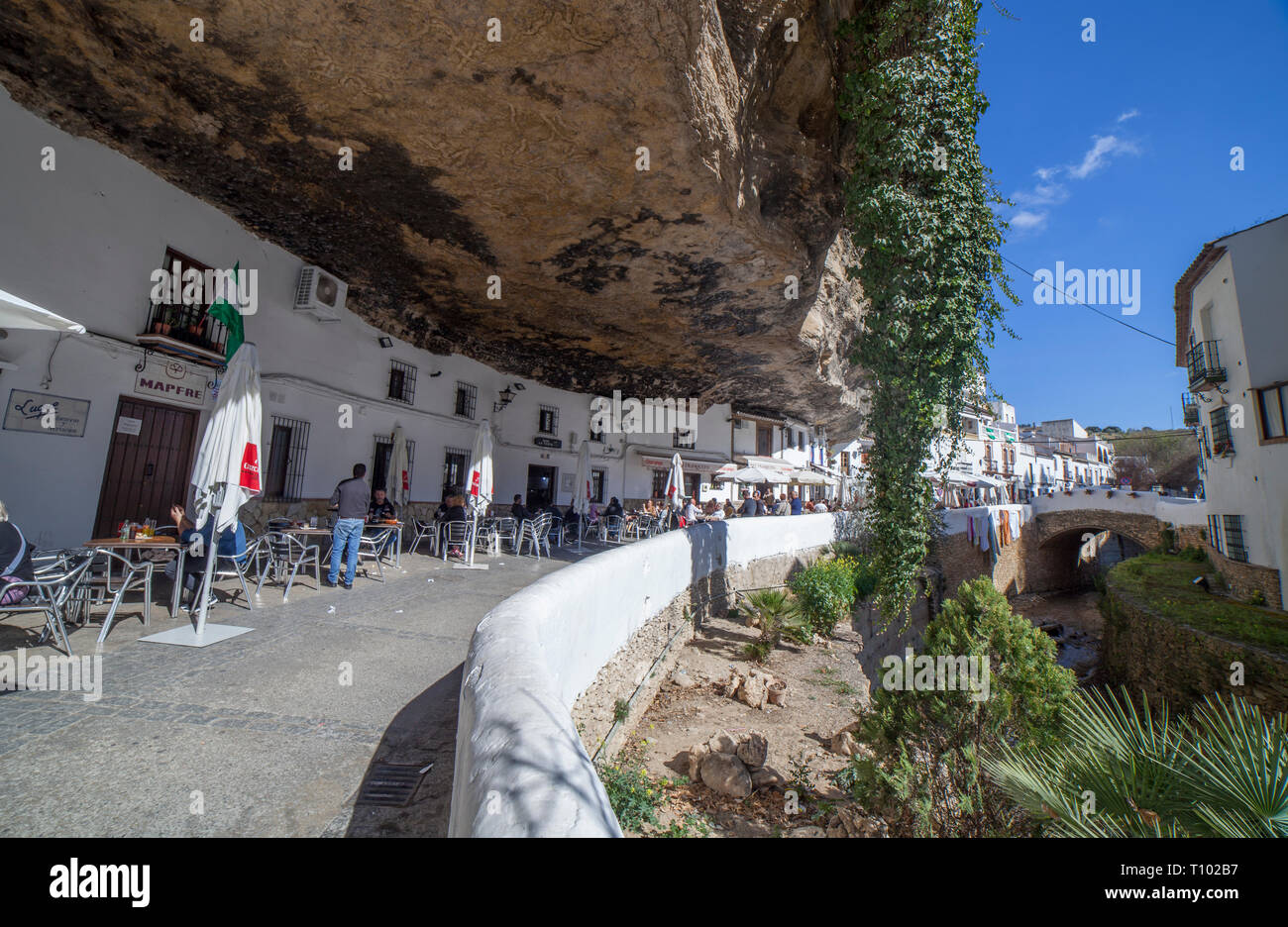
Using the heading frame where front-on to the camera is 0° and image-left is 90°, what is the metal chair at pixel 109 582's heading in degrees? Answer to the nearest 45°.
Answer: approximately 225°

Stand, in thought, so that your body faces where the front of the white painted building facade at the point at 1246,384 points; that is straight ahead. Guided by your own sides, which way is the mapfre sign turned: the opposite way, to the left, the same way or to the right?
the opposite way

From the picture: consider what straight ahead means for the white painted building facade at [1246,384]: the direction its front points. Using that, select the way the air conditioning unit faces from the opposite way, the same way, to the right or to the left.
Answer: the opposite way
